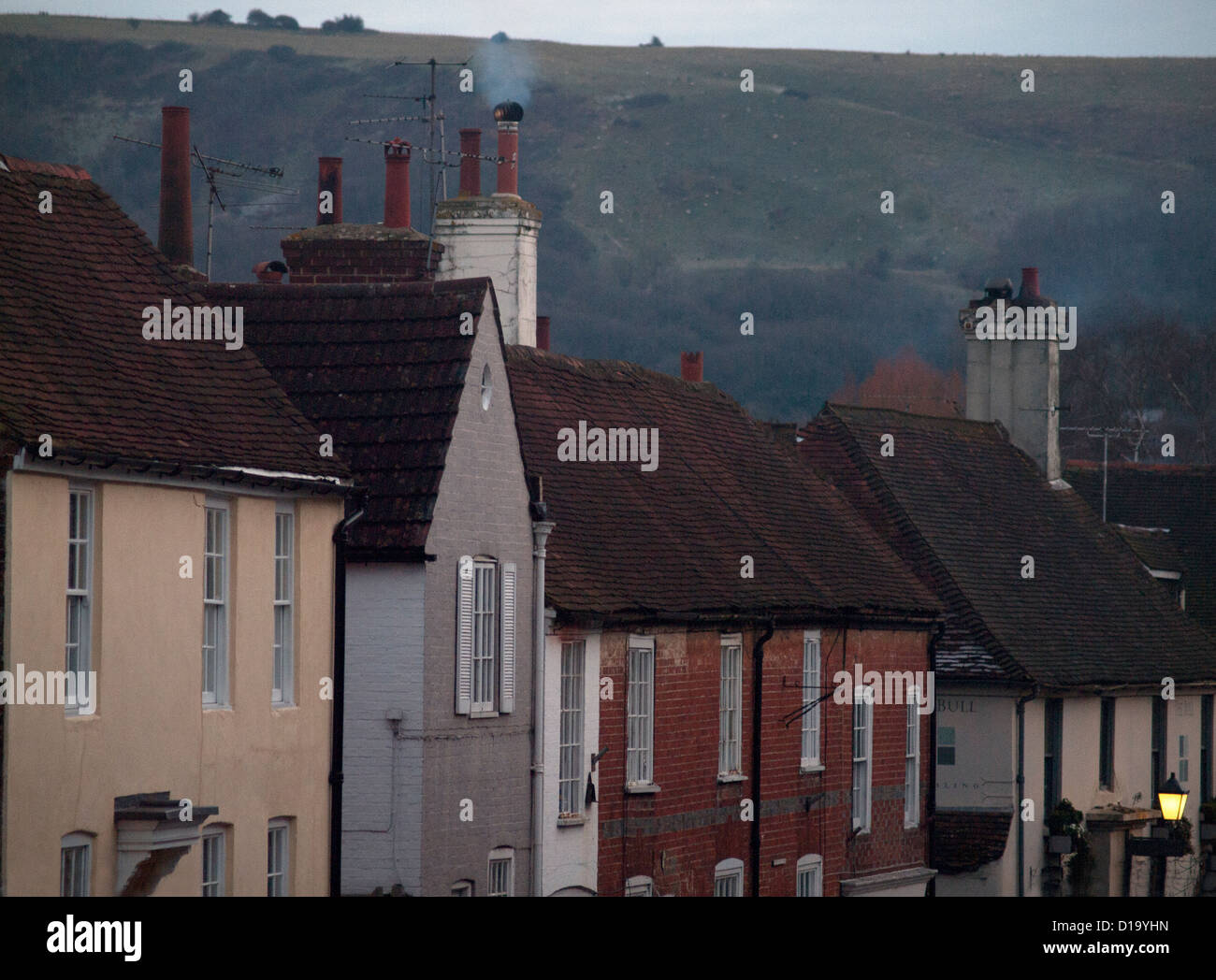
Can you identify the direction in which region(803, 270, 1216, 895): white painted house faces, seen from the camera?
facing the viewer and to the right of the viewer

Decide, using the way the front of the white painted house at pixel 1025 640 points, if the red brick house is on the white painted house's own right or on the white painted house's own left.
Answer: on the white painted house's own right
